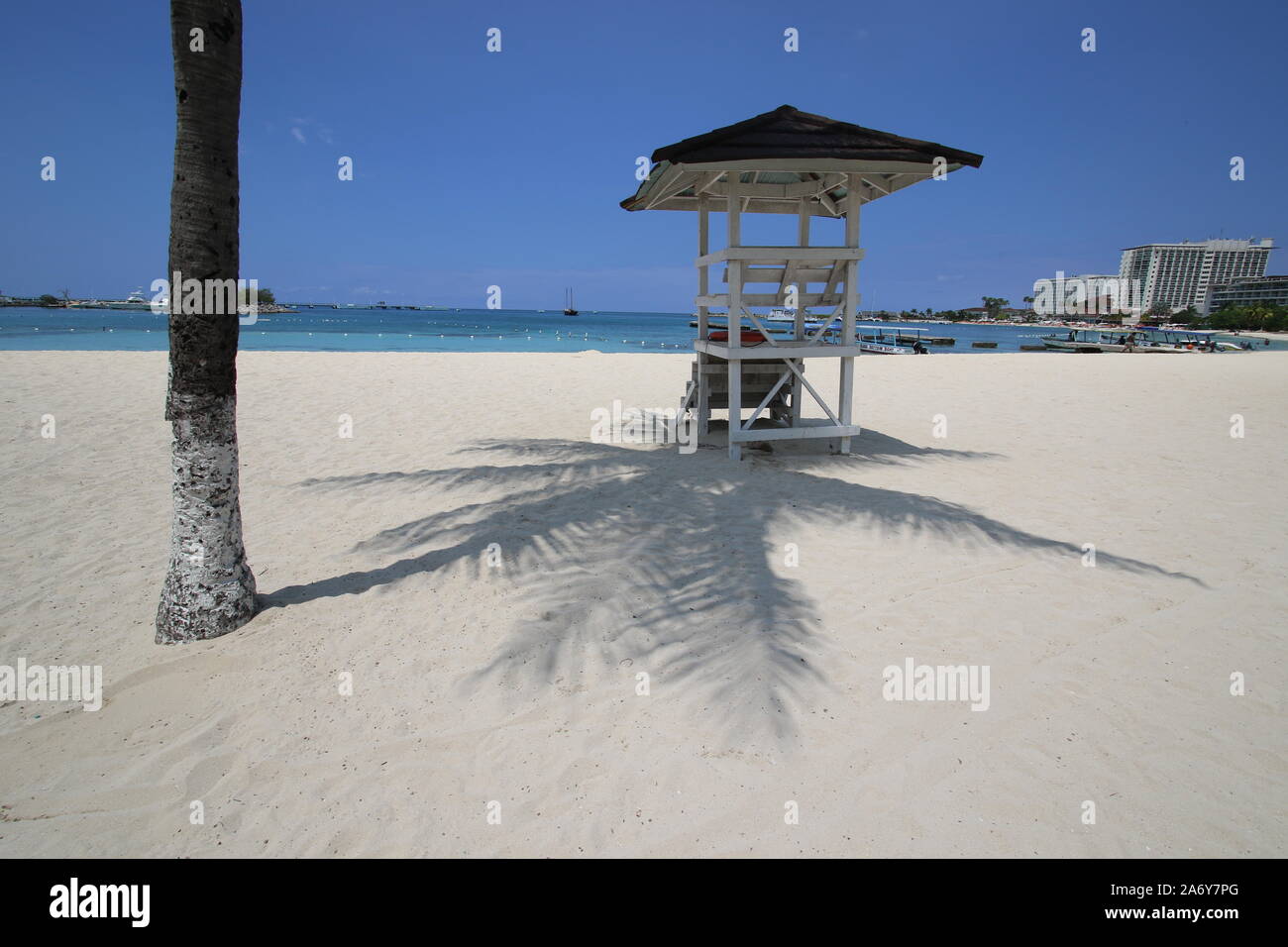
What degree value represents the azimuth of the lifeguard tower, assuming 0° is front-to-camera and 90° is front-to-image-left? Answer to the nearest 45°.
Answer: approximately 180°
